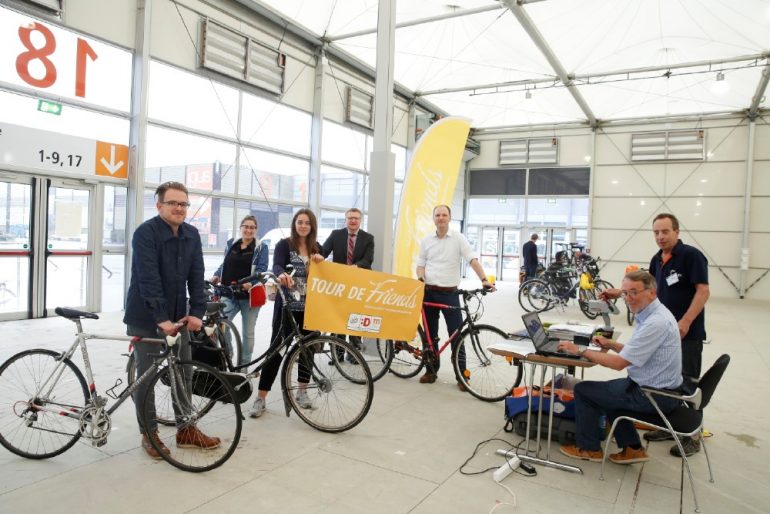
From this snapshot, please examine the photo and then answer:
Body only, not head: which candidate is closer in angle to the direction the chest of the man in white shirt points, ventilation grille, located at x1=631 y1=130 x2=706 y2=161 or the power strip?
the power strip

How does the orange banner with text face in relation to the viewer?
toward the camera

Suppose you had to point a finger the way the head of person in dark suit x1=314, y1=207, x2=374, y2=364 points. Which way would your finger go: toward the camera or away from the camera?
toward the camera

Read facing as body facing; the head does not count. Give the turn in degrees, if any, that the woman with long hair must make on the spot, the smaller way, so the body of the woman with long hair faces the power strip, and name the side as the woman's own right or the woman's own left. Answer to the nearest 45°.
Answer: approximately 45° to the woman's own left

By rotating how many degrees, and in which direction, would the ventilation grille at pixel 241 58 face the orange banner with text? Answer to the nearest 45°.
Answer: approximately 45° to its right

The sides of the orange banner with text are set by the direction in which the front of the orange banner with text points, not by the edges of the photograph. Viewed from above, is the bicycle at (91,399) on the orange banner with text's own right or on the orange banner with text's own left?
on the orange banner with text's own right

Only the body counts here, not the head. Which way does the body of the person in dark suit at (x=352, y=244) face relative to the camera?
toward the camera

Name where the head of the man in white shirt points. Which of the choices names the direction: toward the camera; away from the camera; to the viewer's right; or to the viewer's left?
toward the camera

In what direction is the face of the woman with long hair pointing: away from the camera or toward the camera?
toward the camera

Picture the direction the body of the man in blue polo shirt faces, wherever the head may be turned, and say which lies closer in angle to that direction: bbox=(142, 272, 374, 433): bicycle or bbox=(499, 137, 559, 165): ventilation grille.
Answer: the bicycle

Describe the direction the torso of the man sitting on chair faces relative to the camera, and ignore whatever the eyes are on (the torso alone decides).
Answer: to the viewer's left

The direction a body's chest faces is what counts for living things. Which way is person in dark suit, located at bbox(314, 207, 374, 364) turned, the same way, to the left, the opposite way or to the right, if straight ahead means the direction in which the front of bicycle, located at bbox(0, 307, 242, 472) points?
to the right

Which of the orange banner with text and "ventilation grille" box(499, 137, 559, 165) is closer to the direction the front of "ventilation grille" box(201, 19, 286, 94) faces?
the orange banner with text

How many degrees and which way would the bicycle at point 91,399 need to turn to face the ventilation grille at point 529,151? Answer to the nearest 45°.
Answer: approximately 45° to its left

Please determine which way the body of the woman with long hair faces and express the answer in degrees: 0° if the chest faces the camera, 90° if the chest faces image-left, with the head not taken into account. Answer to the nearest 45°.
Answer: approximately 0°
